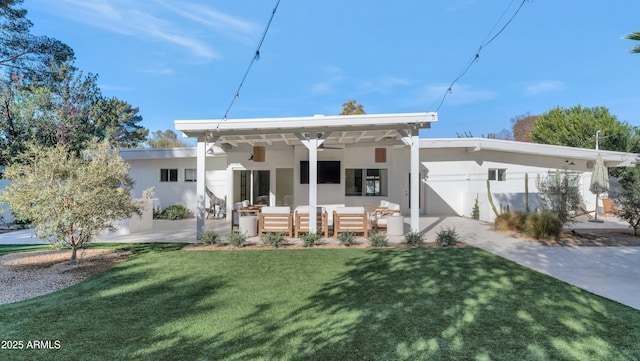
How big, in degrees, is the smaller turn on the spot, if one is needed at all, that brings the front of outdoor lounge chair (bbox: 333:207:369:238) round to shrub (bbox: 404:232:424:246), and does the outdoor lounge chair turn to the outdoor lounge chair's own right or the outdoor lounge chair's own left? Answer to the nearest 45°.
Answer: approximately 135° to the outdoor lounge chair's own right

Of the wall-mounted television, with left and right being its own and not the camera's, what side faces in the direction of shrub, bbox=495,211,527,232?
left

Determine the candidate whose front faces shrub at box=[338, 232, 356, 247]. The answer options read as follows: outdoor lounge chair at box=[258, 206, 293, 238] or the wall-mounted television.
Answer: the wall-mounted television

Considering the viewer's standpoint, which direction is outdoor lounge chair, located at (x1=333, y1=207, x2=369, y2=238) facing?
facing away from the viewer

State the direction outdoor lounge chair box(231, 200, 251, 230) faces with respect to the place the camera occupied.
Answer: facing to the right of the viewer

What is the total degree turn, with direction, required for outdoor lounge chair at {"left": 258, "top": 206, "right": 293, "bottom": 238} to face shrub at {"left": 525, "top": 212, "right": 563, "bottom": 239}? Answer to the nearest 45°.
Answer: approximately 90° to its right

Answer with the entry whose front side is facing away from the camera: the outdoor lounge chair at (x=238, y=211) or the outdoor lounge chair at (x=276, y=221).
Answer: the outdoor lounge chair at (x=276, y=221)

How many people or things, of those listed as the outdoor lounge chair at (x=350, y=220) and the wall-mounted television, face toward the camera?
1

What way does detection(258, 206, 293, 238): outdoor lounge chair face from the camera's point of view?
away from the camera

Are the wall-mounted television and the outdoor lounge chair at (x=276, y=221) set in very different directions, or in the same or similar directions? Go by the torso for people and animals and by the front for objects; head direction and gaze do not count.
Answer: very different directions

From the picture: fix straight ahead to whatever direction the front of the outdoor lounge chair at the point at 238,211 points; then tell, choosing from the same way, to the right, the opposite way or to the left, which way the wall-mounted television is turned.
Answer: to the right
